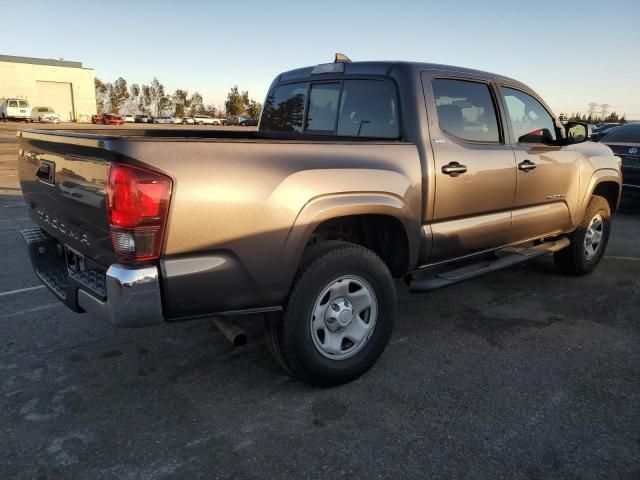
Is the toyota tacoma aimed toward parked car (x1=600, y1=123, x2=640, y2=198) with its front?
yes

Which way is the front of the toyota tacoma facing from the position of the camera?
facing away from the viewer and to the right of the viewer

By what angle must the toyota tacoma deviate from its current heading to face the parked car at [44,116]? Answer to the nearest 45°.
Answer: approximately 90° to its left

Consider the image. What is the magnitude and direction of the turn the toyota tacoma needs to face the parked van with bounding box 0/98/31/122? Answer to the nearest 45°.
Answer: approximately 90° to its left
